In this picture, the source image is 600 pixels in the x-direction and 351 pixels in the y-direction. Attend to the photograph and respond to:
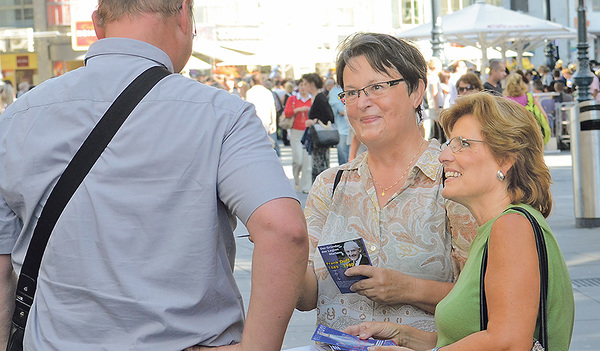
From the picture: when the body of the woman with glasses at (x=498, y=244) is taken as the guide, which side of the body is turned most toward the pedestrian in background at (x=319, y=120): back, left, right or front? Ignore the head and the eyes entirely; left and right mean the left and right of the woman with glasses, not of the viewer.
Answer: right

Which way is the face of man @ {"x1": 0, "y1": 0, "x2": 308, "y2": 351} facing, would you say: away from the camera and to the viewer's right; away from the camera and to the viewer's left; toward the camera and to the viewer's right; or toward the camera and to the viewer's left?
away from the camera and to the viewer's right

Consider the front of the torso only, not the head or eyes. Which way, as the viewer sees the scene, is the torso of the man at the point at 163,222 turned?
away from the camera

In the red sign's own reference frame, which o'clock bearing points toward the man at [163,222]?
The man is roughly at 12 o'clock from the red sign.

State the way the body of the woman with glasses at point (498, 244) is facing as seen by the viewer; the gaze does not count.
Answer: to the viewer's left

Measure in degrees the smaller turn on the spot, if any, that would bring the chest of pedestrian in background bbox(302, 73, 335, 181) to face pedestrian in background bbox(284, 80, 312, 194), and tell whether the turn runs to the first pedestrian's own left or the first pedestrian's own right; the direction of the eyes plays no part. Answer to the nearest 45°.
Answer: approximately 90° to the first pedestrian's own right
